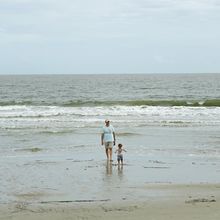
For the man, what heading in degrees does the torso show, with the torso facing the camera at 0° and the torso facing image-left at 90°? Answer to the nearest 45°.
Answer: approximately 0°
